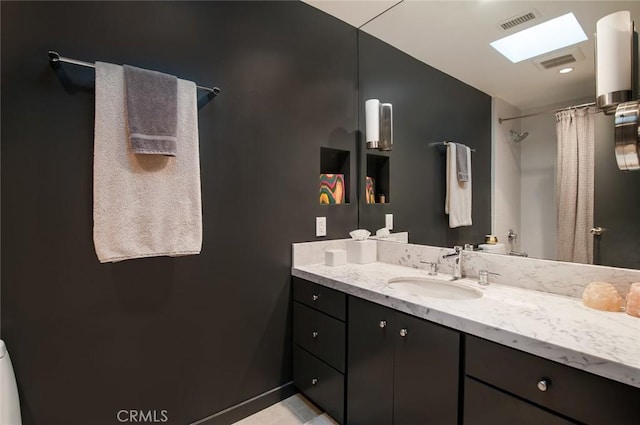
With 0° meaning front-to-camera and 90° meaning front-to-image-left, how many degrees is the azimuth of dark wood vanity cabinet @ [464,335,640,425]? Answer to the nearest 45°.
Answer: approximately 45°

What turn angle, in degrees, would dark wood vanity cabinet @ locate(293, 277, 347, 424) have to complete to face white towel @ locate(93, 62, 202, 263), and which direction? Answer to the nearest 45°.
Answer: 0° — it already faces it

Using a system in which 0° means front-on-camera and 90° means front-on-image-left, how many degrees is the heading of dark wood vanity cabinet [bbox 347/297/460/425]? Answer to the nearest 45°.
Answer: approximately 45°

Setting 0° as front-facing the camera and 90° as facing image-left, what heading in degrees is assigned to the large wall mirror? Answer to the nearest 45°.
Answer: approximately 45°
